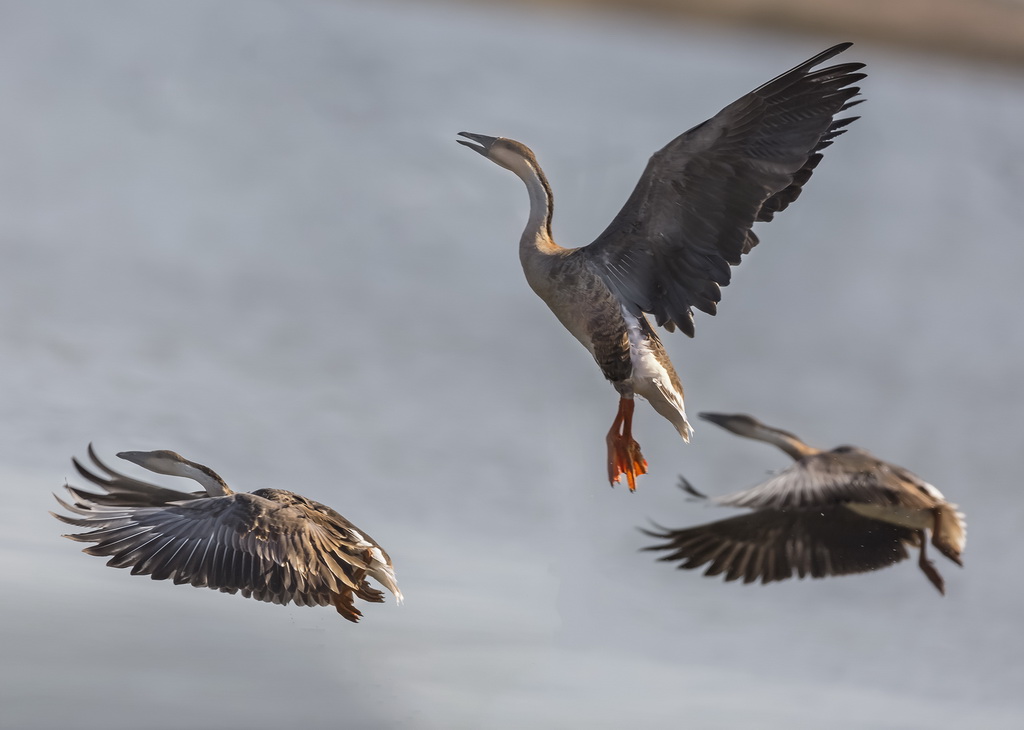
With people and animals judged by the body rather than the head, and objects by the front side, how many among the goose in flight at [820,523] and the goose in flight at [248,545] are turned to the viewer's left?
2

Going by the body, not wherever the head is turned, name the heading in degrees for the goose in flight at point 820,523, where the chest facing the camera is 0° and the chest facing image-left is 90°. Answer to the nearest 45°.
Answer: approximately 90°

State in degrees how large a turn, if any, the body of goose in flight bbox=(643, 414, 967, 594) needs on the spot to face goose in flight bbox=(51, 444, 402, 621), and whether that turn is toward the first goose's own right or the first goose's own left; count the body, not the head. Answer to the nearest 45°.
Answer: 0° — it already faces it

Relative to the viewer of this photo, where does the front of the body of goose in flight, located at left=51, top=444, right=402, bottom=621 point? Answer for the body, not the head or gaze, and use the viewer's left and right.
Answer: facing to the left of the viewer
